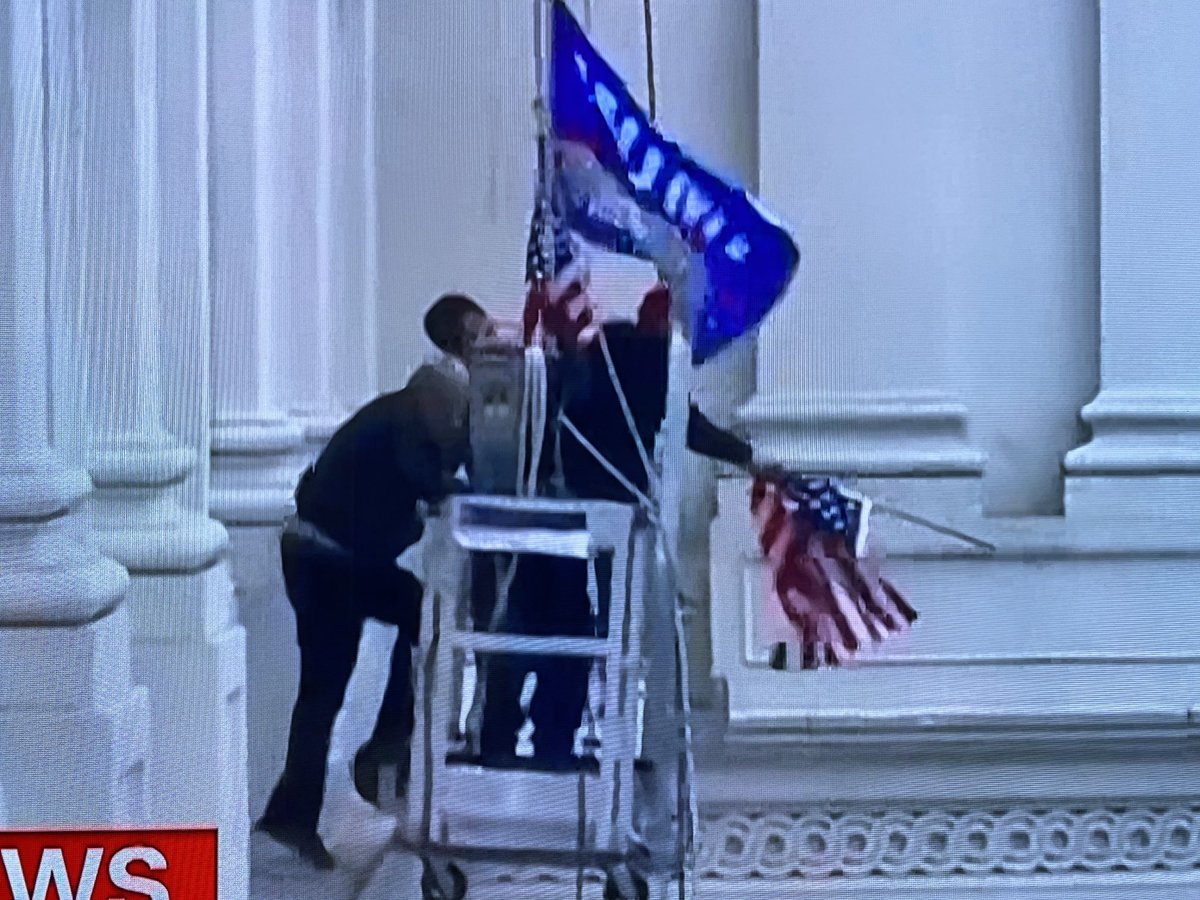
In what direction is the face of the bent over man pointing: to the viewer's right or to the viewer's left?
to the viewer's right

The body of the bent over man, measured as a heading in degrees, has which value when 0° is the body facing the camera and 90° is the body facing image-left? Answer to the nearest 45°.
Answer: approximately 270°
